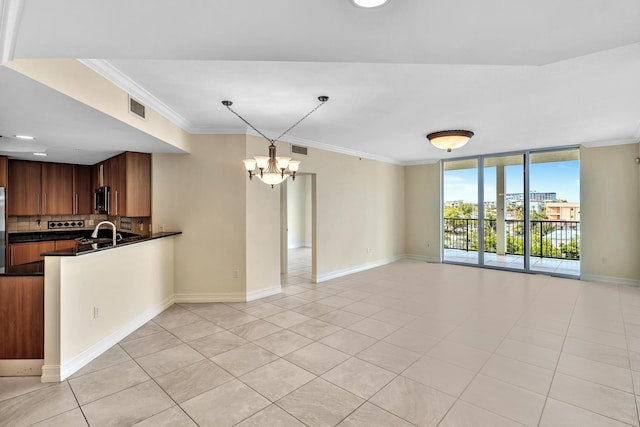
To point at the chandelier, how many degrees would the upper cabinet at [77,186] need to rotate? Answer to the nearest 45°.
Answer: approximately 45° to its left

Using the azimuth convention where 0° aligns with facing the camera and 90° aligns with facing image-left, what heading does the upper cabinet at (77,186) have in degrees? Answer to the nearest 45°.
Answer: approximately 0°

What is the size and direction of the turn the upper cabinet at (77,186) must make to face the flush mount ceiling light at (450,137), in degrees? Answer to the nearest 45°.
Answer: approximately 45° to its left

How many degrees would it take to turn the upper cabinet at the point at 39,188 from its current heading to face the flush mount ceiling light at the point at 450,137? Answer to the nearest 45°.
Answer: approximately 45° to its left

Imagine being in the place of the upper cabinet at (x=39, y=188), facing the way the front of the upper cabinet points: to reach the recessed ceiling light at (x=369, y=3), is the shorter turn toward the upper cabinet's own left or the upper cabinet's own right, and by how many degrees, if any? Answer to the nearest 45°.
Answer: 0° — it already faces it

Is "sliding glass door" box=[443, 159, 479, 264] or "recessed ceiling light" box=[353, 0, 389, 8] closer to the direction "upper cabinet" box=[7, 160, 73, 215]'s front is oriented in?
the recessed ceiling light

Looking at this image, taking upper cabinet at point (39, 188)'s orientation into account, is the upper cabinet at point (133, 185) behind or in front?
in front

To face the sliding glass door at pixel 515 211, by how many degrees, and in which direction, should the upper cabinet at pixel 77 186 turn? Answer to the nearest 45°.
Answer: approximately 45° to its left
